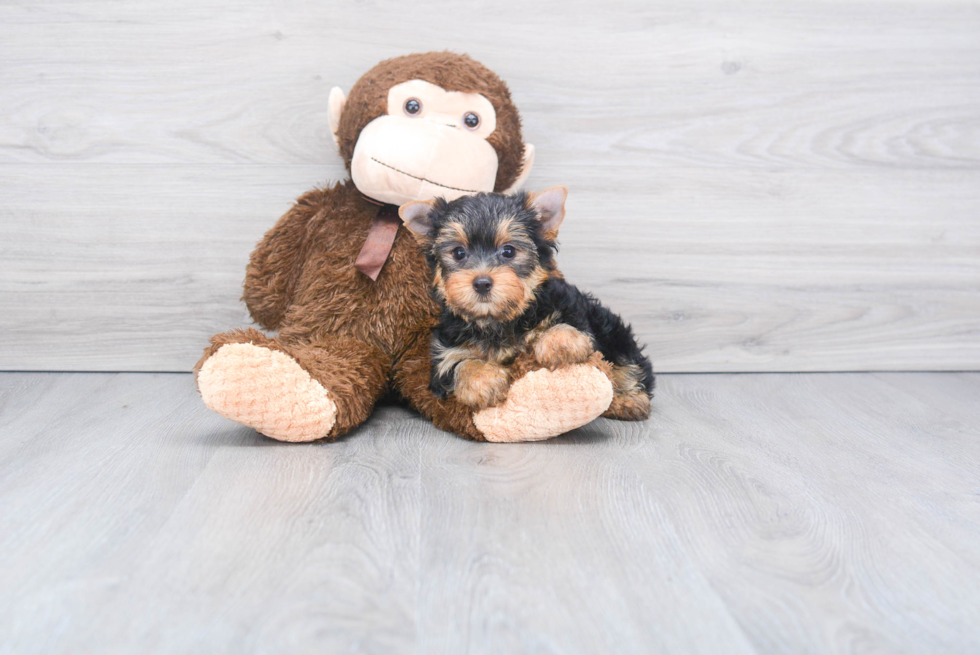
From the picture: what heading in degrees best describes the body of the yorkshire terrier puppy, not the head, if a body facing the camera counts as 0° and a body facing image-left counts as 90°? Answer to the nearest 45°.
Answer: approximately 45°
